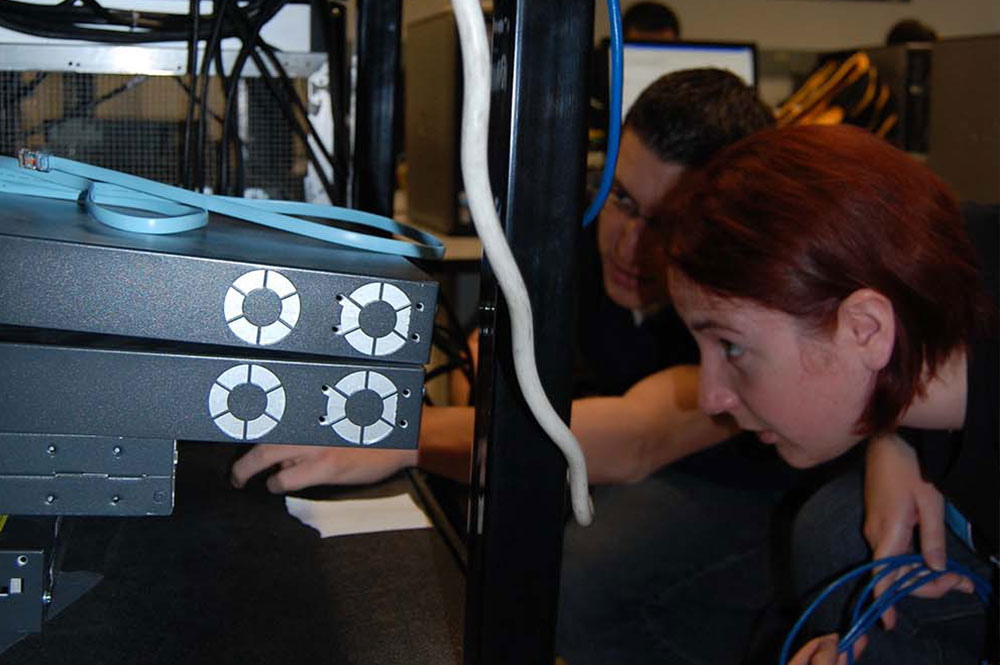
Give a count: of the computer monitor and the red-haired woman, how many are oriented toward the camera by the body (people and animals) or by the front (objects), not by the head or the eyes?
1

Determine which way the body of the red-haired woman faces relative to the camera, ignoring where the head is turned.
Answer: to the viewer's left

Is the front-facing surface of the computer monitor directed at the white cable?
yes

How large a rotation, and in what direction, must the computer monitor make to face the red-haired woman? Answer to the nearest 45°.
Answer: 0° — it already faces them

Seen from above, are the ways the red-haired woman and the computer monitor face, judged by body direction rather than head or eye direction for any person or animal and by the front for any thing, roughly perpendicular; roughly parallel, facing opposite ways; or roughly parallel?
roughly perpendicular

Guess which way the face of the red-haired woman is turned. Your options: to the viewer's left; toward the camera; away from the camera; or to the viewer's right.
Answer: to the viewer's left
